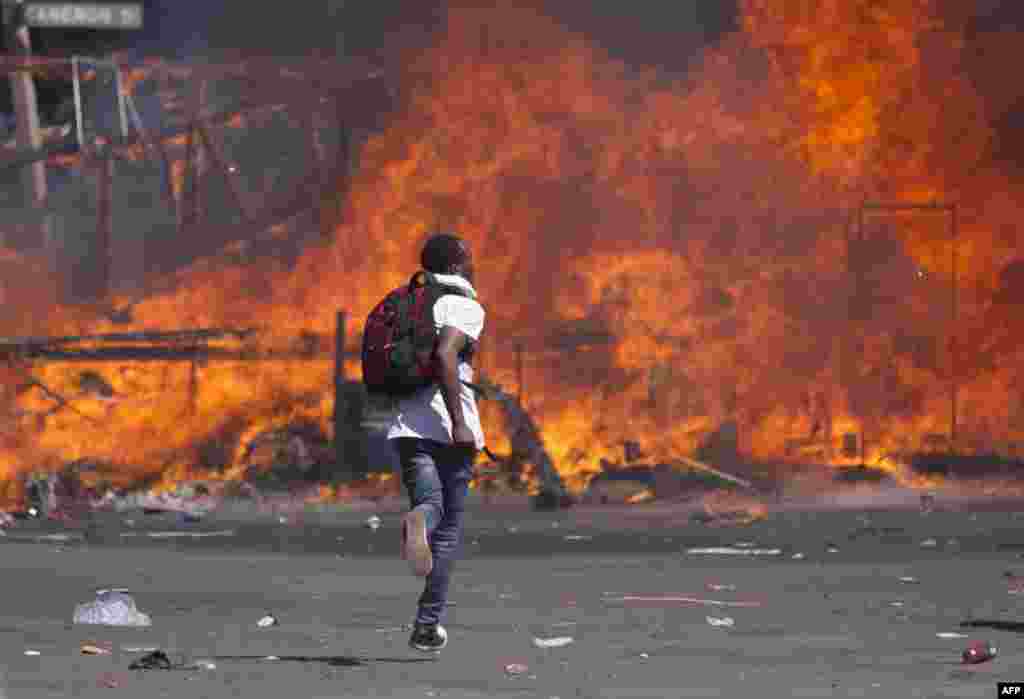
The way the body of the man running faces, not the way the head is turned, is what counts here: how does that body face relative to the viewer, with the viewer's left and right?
facing away from the viewer and to the right of the viewer

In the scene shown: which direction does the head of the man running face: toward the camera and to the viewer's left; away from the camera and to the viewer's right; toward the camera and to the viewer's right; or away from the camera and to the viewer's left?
away from the camera and to the viewer's right

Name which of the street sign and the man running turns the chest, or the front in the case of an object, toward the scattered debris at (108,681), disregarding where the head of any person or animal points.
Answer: the street sign

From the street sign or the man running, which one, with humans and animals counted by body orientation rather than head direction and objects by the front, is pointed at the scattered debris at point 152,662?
the street sign

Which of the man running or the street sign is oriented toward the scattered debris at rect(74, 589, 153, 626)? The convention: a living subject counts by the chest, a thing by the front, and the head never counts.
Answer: the street sign

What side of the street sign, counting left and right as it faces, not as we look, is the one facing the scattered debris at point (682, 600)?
front

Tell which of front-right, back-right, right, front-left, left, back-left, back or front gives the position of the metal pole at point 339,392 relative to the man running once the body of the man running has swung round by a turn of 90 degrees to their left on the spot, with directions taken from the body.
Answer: front-right

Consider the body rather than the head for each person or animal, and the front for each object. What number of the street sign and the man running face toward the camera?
1

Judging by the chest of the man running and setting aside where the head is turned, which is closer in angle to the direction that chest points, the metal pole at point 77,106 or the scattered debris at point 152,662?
the metal pole

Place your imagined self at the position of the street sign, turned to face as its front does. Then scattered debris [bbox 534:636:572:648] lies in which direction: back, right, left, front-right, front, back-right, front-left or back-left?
front

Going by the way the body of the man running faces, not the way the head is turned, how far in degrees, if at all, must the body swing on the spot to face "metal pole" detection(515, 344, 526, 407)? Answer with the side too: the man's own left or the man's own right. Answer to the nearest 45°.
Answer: approximately 45° to the man's own left

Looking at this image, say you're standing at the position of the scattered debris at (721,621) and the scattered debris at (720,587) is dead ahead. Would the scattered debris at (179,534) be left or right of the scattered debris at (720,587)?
left

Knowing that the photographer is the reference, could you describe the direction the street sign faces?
facing the viewer

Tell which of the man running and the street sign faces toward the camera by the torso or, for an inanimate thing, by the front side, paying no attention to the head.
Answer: the street sign
